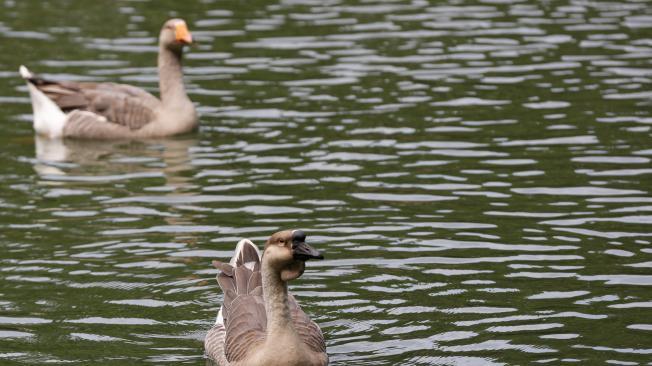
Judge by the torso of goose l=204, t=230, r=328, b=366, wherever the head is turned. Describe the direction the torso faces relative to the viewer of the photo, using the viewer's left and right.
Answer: facing the viewer and to the right of the viewer

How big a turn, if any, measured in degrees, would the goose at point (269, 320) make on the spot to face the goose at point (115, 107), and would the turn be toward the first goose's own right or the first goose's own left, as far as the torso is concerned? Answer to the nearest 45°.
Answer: approximately 135° to the first goose's own left

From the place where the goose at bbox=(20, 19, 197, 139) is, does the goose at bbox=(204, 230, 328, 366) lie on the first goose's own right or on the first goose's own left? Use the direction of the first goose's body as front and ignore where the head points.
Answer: on the first goose's own right

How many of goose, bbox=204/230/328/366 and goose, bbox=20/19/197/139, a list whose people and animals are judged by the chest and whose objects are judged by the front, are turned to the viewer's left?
0

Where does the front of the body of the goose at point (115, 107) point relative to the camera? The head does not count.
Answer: to the viewer's right
